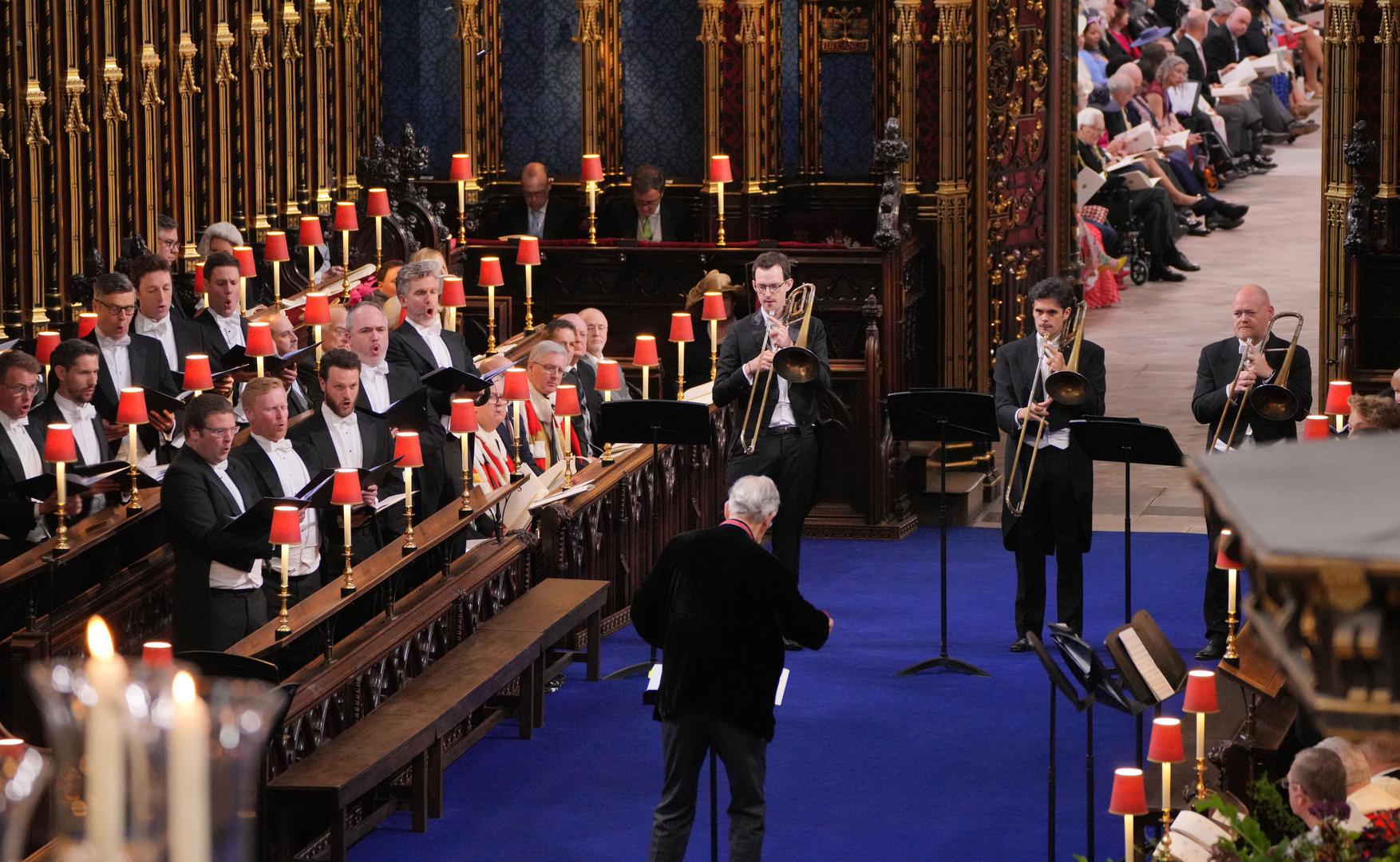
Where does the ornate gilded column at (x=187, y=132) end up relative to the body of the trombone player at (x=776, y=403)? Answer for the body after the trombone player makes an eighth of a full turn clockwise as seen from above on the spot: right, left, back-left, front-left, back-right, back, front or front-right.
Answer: right

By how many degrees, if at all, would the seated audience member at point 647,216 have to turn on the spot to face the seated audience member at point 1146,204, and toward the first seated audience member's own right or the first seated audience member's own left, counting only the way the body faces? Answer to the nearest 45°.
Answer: approximately 135° to the first seated audience member's own left

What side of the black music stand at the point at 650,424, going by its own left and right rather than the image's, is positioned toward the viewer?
back

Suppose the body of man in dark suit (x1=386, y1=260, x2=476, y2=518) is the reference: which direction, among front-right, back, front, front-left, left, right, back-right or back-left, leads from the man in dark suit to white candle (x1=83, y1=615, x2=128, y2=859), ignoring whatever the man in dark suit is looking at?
front-right

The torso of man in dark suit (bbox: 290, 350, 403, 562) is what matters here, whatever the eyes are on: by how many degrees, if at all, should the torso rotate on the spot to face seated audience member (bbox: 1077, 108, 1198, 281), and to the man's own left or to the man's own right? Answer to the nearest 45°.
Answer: approximately 90° to the man's own left

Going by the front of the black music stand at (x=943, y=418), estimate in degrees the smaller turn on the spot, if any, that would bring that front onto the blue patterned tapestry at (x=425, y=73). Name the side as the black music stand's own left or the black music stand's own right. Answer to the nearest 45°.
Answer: approximately 45° to the black music stand's own left

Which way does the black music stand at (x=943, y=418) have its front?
away from the camera

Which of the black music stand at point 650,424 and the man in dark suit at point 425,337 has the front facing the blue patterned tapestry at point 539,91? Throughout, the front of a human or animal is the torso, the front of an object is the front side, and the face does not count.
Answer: the black music stand

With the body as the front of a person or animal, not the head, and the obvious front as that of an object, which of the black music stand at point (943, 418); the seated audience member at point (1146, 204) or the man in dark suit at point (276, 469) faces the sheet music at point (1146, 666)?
the man in dark suit

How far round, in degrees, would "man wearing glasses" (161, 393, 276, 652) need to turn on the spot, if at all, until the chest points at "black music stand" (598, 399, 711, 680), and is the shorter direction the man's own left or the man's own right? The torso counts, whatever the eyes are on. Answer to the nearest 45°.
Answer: approximately 90° to the man's own left
